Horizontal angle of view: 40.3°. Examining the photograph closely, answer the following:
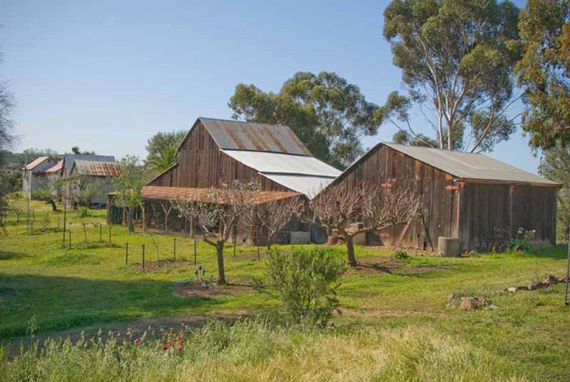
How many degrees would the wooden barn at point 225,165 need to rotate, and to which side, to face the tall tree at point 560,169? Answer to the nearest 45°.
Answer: approximately 135° to its left

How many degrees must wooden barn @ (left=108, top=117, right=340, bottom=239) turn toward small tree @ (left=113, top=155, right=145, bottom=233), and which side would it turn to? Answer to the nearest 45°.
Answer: approximately 45° to its right

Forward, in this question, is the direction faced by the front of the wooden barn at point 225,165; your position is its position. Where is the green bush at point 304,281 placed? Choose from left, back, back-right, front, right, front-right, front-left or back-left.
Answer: front-left

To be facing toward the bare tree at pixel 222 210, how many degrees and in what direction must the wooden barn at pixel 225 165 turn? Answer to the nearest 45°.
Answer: approximately 45° to its left

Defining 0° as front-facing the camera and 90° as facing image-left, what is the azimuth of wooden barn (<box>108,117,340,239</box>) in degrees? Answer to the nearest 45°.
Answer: approximately 45°

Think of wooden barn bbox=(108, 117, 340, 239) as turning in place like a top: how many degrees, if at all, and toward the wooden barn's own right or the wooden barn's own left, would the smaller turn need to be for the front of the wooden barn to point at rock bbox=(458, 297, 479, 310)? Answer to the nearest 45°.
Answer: approximately 45° to the wooden barn's own left
